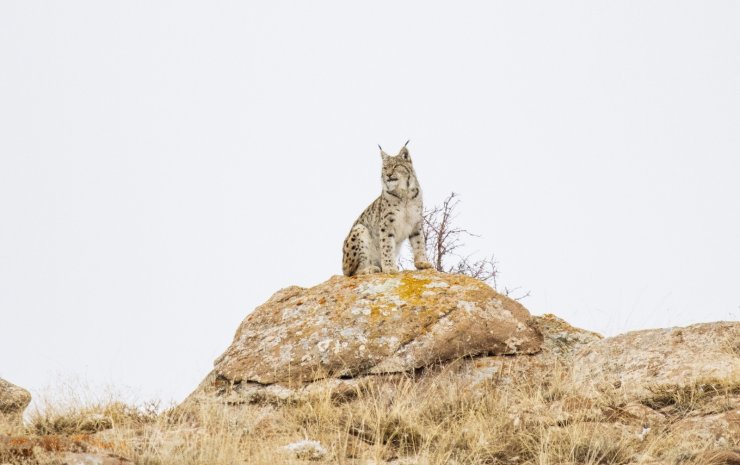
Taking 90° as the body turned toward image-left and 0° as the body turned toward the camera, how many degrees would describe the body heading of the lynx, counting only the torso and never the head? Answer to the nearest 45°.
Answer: approximately 315°

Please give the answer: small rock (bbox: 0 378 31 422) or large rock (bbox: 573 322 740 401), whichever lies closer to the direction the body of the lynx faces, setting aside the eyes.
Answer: the large rock

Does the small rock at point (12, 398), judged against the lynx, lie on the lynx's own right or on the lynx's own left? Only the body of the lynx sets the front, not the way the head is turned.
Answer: on the lynx's own right
